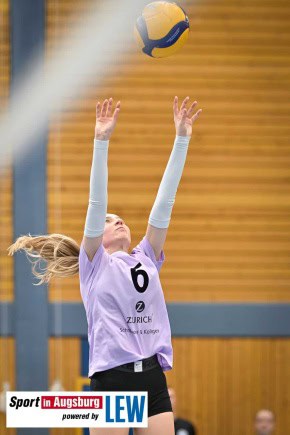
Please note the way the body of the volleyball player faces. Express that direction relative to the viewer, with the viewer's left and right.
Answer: facing the viewer and to the right of the viewer
